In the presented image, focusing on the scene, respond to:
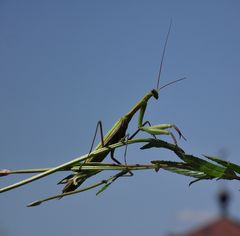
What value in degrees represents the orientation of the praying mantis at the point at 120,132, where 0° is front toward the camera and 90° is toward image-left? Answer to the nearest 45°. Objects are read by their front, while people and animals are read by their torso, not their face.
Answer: approximately 270°
